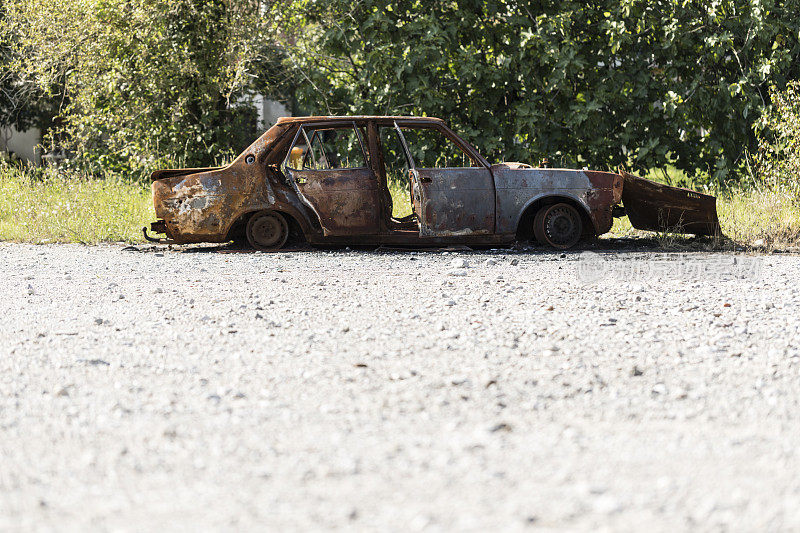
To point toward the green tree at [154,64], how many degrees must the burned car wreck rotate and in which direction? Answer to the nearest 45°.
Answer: approximately 135° to its left

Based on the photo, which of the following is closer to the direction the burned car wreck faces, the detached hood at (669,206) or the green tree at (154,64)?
the detached hood

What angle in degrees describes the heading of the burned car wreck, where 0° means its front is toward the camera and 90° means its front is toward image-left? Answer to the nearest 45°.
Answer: approximately 270°

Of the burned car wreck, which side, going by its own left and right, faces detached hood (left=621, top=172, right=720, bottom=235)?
front
